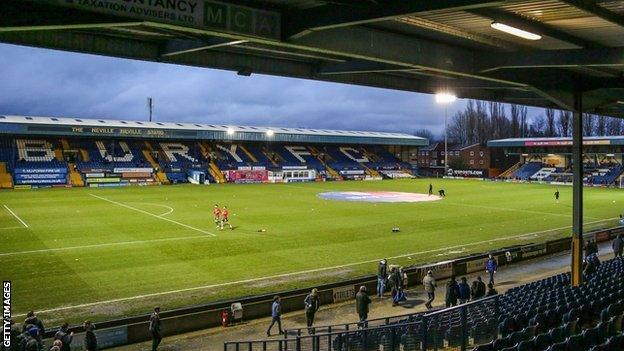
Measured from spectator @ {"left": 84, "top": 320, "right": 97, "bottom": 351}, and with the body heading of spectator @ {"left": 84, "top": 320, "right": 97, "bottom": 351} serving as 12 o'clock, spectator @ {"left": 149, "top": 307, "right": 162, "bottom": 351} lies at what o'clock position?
spectator @ {"left": 149, "top": 307, "right": 162, "bottom": 351} is roughly at 4 o'clock from spectator @ {"left": 84, "top": 320, "right": 97, "bottom": 351}.

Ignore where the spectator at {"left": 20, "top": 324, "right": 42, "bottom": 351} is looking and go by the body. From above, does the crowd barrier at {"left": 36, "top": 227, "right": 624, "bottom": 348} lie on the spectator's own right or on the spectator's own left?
on the spectator's own right

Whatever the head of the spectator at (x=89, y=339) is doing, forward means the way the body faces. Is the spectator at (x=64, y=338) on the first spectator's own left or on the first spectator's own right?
on the first spectator's own left

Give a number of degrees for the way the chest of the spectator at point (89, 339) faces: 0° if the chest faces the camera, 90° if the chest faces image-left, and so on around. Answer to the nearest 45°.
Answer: approximately 135°

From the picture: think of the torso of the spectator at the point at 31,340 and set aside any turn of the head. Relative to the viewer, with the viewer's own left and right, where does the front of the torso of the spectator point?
facing away from the viewer and to the left of the viewer

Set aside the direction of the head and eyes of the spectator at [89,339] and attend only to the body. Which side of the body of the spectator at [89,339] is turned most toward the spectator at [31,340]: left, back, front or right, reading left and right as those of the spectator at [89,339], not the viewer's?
left

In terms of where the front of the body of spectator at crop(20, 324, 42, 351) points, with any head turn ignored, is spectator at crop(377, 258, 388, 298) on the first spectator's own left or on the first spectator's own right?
on the first spectator's own right
